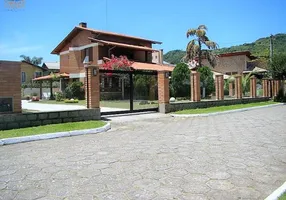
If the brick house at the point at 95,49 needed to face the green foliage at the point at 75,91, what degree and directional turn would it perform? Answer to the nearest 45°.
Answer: approximately 45° to its right

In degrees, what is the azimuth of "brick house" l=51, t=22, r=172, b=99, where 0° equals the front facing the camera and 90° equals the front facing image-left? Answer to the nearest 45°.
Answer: approximately 315°

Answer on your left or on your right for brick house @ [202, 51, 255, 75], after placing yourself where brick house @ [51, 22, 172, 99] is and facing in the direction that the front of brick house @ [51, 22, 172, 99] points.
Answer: on your left

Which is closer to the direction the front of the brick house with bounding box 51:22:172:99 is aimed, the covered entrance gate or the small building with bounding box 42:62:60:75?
the covered entrance gate

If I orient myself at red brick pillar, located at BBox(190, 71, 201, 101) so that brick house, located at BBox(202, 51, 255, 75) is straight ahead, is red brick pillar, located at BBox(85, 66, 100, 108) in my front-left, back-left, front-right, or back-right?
back-left

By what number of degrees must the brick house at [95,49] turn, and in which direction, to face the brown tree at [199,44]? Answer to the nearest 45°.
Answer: approximately 45° to its left

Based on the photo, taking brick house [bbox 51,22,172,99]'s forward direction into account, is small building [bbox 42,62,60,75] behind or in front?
behind
